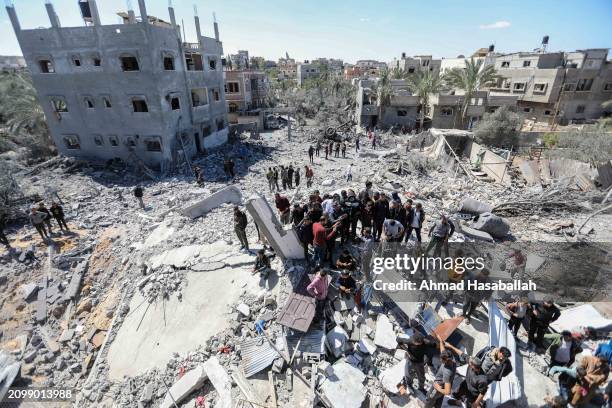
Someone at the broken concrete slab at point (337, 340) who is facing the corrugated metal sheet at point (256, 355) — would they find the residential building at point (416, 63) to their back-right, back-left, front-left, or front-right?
back-right
